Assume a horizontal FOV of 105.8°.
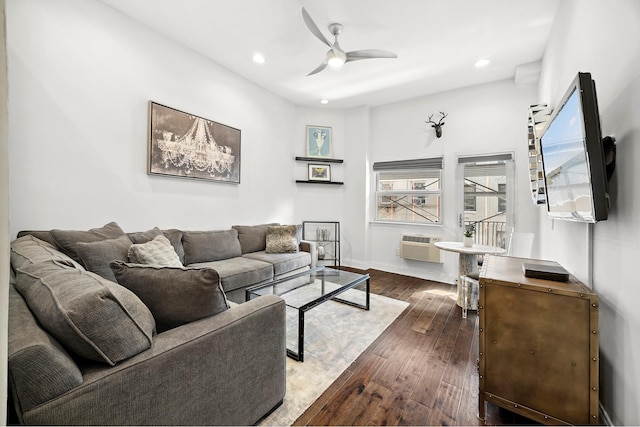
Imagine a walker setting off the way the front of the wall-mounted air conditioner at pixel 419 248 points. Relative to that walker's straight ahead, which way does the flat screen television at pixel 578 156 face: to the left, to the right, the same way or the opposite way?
to the right

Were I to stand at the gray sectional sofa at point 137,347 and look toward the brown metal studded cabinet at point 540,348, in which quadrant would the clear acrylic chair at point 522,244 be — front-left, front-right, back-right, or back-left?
front-left

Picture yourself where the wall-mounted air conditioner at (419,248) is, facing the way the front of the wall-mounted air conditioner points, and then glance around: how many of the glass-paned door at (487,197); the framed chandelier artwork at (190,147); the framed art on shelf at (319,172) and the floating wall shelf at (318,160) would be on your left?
1

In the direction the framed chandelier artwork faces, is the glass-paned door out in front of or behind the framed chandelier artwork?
in front

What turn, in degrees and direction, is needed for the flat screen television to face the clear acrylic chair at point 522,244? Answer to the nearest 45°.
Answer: approximately 90° to its right

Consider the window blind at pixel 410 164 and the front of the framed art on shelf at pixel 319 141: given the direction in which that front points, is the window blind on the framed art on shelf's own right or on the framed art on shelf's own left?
on the framed art on shelf's own left

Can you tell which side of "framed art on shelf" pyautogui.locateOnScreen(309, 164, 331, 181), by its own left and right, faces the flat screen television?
front

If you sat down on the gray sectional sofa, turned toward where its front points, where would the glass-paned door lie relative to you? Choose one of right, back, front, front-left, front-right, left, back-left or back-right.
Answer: front-left

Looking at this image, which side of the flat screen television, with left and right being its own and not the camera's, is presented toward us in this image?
left

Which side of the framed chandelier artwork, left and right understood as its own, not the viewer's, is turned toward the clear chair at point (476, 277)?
front

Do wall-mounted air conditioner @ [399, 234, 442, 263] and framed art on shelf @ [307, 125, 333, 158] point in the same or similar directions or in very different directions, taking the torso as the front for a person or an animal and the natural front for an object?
same or similar directions

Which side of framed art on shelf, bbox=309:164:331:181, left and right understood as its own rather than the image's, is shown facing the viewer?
front

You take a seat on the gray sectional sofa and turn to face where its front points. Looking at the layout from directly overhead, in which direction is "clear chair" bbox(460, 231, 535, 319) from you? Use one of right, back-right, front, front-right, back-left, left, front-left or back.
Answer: front-left

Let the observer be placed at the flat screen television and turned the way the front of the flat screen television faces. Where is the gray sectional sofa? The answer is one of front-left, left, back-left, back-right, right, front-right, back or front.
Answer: front-left
